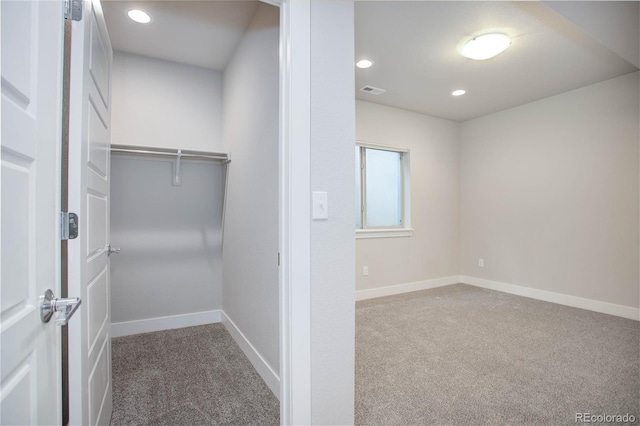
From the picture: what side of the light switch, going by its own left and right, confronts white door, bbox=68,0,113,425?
right

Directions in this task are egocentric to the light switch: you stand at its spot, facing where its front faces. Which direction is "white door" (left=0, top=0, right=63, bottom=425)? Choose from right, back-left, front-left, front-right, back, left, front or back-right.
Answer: front-right

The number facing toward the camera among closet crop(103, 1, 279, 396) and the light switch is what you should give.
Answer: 2

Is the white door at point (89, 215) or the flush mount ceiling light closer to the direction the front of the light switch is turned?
the white door

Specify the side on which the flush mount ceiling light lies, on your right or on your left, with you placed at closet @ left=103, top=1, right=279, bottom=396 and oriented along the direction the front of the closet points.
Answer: on your left

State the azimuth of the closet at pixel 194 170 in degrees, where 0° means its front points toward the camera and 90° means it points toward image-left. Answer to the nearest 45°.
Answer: approximately 0°

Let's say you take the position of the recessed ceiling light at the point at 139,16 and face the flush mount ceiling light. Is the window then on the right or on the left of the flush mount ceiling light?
left

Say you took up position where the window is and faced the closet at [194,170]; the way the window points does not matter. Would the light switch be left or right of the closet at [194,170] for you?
left

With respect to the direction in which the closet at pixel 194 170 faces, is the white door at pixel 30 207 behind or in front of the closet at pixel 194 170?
in front

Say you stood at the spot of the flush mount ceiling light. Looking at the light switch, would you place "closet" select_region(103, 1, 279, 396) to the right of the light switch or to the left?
right
